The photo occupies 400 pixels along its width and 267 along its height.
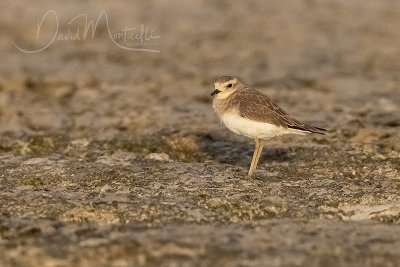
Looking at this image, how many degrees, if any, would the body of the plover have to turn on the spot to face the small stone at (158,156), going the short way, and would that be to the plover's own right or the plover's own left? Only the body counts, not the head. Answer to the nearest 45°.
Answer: approximately 45° to the plover's own right

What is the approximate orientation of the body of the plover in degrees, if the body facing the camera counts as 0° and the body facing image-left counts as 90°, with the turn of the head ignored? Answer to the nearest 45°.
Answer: approximately 90°
